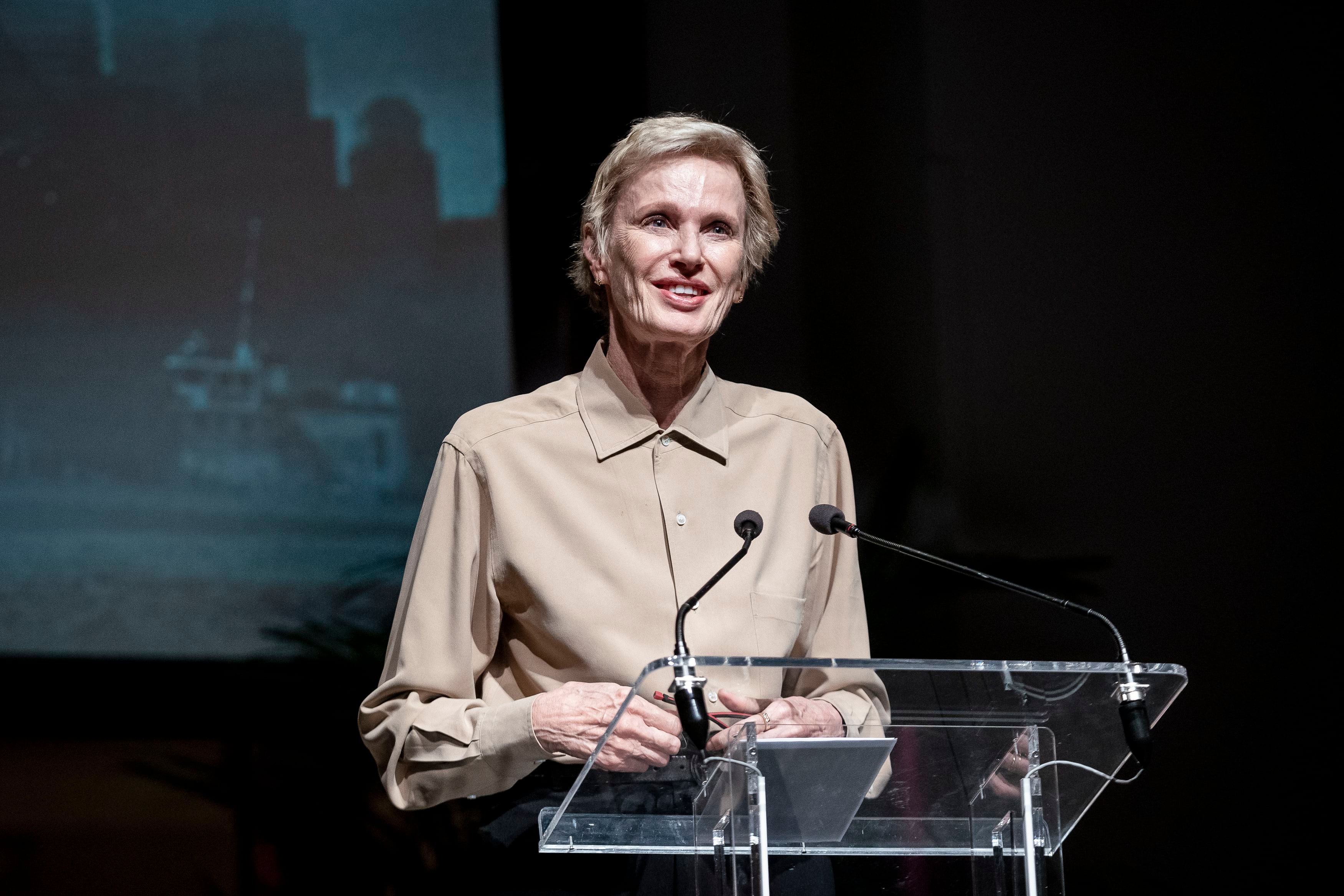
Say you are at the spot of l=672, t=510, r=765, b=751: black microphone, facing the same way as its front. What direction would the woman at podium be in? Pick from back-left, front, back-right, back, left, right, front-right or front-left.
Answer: front-left

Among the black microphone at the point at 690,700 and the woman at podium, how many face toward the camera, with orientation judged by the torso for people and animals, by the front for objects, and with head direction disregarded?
1

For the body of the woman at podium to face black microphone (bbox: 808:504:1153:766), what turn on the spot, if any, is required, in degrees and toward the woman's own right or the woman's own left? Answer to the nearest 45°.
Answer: approximately 45° to the woman's own left

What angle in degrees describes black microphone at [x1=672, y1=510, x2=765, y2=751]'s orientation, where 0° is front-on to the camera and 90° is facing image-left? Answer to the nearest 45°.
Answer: approximately 225°

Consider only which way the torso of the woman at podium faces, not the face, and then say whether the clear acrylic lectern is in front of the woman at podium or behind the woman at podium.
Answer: in front

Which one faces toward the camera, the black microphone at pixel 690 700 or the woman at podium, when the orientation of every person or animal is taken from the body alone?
the woman at podium

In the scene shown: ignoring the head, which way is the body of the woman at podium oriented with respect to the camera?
toward the camera

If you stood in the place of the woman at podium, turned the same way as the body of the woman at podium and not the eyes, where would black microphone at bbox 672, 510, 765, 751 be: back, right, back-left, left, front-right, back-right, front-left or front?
front
